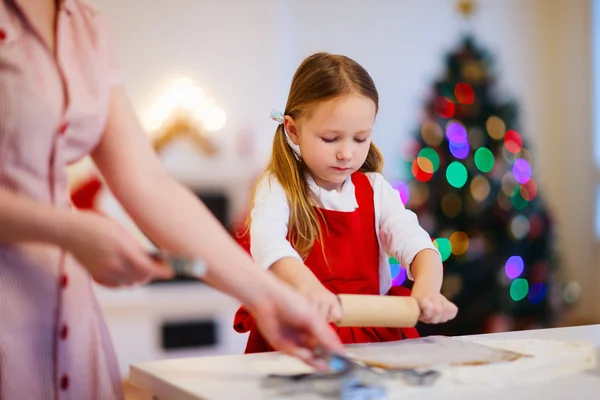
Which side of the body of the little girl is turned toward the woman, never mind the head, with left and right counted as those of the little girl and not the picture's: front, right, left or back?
right

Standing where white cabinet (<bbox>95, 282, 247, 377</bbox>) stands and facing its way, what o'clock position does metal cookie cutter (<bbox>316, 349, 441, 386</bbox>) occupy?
The metal cookie cutter is roughly at 12 o'clock from the white cabinet.

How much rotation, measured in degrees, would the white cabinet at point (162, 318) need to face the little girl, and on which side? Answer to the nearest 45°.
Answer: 0° — it already faces them

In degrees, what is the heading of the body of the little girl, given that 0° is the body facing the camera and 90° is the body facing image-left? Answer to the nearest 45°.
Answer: approximately 315°
